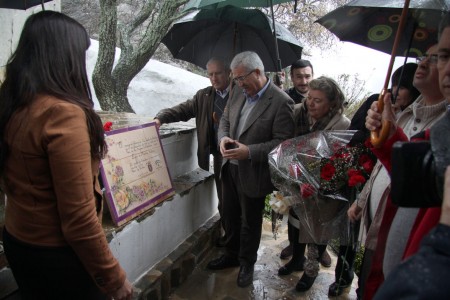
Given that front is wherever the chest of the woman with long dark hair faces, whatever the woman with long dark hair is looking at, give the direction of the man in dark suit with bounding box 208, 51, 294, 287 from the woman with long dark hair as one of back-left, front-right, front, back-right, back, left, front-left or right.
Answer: front

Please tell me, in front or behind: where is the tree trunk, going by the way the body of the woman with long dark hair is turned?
in front

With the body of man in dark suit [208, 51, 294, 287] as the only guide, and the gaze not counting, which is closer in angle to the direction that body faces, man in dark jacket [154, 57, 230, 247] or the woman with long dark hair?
the woman with long dark hair

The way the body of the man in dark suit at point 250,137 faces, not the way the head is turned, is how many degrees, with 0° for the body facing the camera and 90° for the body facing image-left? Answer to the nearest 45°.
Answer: approximately 45°

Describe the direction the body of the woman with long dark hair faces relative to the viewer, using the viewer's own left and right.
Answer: facing away from the viewer and to the right of the viewer

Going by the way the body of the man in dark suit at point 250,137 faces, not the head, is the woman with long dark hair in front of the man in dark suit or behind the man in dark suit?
in front

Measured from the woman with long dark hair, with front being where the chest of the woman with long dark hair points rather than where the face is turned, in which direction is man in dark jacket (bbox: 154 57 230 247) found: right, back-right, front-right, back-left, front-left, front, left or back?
front

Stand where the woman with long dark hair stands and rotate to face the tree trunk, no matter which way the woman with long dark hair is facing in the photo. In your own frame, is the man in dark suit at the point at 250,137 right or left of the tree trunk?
right

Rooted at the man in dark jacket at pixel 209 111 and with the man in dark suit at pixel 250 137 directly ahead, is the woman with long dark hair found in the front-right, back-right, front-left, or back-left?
front-right

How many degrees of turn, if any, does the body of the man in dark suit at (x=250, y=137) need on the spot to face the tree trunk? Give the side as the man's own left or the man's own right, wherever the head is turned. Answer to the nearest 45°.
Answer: approximately 90° to the man's own right

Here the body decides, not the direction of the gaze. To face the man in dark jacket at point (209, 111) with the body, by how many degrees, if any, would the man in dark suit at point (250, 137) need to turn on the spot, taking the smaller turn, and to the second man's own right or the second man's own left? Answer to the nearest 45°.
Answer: approximately 90° to the second man's own right

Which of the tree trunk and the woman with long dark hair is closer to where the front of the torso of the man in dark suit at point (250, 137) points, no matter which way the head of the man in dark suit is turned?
the woman with long dark hair

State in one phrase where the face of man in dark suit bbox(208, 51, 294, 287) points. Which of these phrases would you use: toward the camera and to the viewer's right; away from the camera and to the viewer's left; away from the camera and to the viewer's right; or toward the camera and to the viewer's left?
toward the camera and to the viewer's left
